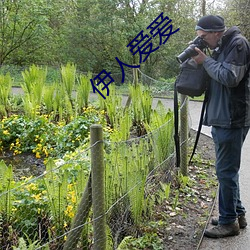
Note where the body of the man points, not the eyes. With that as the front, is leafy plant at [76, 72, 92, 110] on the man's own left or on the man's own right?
on the man's own right

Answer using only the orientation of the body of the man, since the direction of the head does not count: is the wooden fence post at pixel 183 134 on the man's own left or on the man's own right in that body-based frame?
on the man's own right

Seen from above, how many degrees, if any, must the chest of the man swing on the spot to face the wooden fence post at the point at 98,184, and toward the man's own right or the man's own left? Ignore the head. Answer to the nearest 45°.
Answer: approximately 45° to the man's own left

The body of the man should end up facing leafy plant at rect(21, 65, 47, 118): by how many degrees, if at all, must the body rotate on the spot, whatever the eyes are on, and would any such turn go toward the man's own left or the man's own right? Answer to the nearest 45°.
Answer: approximately 45° to the man's own right

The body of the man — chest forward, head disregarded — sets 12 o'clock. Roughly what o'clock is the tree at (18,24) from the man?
The tree is roughly at 2 o'clock from the man.

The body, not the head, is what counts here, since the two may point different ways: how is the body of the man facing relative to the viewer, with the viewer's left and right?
facing to the left of the viewer

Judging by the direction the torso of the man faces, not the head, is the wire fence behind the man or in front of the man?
in front
